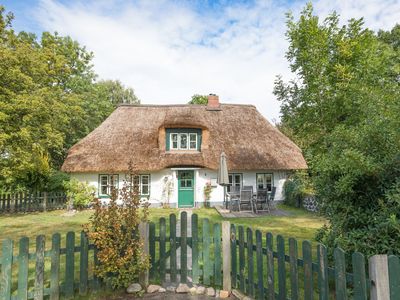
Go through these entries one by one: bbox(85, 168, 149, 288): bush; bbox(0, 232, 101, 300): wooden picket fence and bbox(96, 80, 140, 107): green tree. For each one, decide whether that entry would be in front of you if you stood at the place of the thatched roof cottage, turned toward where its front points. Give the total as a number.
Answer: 2

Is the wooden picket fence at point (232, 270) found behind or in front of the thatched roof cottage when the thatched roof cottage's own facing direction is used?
in front

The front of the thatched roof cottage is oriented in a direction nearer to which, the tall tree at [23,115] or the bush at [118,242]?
the bush

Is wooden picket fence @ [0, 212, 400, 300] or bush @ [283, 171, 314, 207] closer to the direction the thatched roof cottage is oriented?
the wooden picket fence

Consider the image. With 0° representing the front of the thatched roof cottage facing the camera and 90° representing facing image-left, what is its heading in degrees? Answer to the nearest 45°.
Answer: approximately 0°

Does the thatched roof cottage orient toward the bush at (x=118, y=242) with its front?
yes

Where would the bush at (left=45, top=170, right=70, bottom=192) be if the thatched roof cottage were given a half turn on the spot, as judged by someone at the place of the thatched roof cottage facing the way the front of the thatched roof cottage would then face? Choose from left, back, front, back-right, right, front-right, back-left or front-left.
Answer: left

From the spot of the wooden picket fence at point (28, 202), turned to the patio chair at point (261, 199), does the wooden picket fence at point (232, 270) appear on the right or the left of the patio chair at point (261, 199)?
right

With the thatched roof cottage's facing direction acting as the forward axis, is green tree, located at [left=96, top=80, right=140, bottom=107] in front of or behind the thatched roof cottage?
behind

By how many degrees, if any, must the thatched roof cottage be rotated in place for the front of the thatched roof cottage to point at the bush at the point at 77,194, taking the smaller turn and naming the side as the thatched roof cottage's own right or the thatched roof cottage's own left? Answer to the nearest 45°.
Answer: approximately 90° to the thatched roof cottage's own right

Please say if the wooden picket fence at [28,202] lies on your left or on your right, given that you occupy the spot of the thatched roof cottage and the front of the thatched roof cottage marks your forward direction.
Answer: on your right

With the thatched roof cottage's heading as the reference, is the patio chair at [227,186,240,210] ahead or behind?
ahead

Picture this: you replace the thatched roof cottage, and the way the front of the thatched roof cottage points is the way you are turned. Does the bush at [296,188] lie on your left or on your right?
on your left
